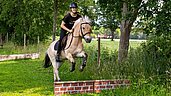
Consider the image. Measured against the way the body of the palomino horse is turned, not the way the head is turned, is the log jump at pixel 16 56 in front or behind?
behind

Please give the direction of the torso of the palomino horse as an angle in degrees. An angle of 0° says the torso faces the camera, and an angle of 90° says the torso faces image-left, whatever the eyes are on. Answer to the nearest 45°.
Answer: approximately 315°

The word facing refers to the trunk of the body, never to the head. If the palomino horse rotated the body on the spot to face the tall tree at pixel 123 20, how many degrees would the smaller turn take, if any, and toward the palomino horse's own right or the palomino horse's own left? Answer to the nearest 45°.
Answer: approximately 90° to the palomino horse's own left
